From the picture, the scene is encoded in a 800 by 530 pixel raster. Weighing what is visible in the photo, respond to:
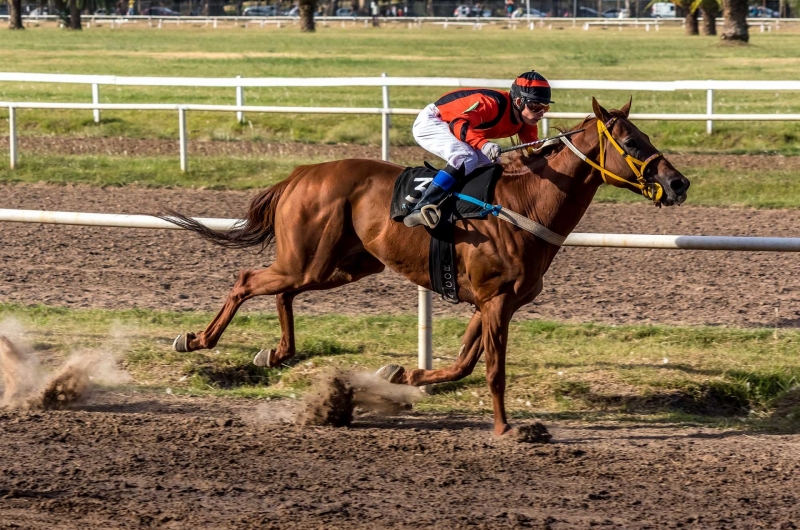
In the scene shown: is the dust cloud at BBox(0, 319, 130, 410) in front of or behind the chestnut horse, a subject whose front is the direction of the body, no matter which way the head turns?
behind

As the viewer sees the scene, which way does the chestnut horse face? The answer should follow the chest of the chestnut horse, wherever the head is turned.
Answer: to the viewer's right

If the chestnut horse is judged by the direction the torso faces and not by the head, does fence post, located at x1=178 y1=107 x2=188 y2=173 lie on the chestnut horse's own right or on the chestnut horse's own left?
on the chestnut horse's own left

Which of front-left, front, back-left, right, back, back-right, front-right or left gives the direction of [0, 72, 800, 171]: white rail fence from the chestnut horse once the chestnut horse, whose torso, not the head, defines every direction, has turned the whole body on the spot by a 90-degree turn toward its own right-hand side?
back

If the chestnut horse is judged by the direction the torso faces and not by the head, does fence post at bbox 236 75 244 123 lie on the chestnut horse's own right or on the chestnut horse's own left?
on the chestnut horse's own left

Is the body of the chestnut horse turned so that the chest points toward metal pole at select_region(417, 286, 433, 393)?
no
